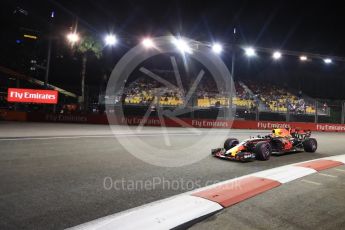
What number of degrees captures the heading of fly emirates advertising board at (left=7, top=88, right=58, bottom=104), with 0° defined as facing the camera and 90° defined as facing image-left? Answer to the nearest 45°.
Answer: approximately 0°

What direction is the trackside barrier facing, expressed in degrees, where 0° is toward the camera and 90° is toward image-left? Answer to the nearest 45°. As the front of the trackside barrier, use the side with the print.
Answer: approximately 0°

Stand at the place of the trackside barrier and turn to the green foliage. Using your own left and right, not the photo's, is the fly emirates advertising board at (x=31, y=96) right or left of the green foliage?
left

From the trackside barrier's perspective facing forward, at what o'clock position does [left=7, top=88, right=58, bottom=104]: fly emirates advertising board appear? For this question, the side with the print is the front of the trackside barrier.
The fly emirates advertising board is roughly at 3 o'clock from the trackside barrier.

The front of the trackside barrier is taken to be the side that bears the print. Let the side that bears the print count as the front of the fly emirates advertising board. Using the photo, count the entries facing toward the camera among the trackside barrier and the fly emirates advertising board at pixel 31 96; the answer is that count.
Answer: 2
